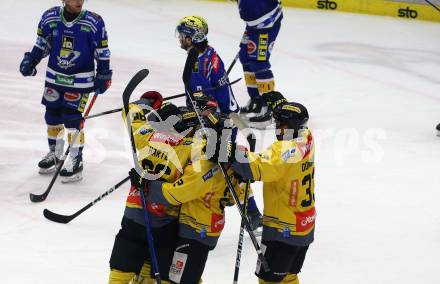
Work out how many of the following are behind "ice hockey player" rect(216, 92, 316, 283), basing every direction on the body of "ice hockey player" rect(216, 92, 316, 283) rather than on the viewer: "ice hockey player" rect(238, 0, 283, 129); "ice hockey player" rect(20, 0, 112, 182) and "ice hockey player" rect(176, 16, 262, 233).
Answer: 0

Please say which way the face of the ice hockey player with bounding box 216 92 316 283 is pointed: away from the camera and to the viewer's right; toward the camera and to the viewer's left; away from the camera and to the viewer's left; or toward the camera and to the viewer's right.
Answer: away from the camera and to the viewer's left

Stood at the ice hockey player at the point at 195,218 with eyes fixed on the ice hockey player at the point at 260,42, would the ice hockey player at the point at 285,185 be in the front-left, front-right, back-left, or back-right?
front-right

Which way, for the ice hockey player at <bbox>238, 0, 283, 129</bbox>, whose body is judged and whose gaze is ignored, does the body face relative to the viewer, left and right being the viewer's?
facing to the left of the viewer

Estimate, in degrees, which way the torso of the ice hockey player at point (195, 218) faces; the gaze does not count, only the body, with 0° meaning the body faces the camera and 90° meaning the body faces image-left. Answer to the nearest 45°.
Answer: approximately 135°

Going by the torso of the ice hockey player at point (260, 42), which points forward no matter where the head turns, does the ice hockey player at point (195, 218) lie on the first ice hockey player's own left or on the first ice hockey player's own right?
on the first ice hockey player's own left

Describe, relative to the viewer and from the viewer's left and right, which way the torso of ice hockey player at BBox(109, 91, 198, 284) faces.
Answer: facing away from the viewer

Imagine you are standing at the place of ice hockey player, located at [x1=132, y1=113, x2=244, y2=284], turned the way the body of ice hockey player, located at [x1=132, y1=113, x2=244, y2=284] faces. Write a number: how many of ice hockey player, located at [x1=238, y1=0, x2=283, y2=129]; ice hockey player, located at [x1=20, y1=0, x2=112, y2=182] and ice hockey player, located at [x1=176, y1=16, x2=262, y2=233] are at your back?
0

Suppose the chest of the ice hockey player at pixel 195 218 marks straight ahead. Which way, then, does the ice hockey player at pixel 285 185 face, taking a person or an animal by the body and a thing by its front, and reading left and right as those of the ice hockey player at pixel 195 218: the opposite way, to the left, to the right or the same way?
the same way

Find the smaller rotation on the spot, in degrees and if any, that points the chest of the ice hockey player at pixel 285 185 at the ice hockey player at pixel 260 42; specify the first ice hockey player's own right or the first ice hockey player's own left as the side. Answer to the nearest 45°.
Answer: approximately 45° to the first ice hockey player's own right

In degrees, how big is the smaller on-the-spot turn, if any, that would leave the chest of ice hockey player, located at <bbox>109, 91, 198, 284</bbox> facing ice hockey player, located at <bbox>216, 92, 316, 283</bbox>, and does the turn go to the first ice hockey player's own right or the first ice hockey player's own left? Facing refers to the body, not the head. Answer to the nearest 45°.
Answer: approximately 90° to the first ice hockey player's own right
